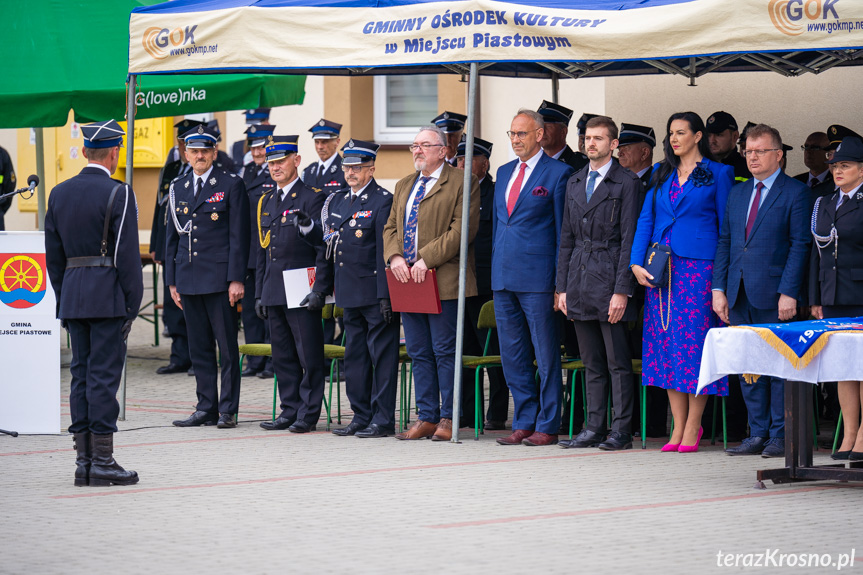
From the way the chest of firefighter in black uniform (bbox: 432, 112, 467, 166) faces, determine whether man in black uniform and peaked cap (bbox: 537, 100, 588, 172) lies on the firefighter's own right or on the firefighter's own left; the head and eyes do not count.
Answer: on the firefighter's own left

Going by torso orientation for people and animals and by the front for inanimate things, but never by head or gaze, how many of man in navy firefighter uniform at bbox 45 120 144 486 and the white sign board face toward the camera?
1

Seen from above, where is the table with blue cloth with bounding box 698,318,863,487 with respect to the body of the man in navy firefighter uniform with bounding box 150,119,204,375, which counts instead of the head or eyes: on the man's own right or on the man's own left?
on the man's own left

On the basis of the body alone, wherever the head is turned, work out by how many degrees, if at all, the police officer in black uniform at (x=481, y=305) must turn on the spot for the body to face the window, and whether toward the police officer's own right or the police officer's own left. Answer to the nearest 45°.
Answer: approximately 135° to the police officer's own right

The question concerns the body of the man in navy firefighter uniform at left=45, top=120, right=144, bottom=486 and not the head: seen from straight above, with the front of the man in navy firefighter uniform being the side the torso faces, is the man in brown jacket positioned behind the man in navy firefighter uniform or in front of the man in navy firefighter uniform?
in front

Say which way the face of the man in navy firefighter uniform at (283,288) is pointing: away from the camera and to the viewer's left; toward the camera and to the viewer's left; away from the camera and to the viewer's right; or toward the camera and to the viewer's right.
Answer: toward the camera and to the viewer's left

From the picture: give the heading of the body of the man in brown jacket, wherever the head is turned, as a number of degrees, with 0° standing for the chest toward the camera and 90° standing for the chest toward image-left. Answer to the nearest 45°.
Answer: approximately 45°

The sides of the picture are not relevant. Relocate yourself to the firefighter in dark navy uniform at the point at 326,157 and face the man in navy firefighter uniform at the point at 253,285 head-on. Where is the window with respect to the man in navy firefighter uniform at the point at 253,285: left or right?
right

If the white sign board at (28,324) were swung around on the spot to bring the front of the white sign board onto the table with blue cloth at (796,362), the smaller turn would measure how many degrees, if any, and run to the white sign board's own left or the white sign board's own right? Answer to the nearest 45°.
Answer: approximately 45° to the white sign board's own left

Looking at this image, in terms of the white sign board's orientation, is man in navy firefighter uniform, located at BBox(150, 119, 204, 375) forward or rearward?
rearward

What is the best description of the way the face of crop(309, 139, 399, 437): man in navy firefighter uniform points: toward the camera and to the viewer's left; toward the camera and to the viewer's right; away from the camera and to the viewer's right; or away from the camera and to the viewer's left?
toward the camera and to the viewer's left

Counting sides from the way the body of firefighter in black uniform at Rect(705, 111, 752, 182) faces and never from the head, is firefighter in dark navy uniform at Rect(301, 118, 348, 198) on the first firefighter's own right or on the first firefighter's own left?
on the first firefighter's own right

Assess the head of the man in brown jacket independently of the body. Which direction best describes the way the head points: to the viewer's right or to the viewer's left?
to the viewer's left

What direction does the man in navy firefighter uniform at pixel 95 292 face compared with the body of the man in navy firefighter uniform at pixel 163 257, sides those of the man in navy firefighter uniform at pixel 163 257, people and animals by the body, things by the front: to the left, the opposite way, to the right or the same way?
the opposite way

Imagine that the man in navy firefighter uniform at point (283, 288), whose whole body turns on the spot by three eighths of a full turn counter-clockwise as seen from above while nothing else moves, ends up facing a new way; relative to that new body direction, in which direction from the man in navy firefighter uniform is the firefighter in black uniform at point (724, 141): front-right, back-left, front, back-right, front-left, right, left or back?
front
